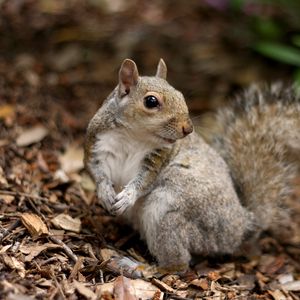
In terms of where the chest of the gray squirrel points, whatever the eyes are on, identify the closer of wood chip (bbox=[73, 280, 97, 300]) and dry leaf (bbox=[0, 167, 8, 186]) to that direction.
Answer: the wood chip

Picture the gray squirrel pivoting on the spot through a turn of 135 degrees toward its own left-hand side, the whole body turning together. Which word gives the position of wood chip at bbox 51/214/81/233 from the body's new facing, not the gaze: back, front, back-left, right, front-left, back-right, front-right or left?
back

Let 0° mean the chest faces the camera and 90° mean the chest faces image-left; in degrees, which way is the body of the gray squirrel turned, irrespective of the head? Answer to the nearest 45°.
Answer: approximately 45°

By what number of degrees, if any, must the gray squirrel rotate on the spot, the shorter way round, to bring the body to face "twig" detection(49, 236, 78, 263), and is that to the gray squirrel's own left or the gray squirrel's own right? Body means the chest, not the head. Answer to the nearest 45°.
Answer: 0° — it already faces it

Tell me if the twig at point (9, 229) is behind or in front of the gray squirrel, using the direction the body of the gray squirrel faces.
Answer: in front

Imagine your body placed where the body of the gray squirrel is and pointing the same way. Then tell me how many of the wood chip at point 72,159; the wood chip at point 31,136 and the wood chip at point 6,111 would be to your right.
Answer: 3

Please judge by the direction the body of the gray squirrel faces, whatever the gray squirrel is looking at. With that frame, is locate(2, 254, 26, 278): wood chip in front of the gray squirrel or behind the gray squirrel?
in front

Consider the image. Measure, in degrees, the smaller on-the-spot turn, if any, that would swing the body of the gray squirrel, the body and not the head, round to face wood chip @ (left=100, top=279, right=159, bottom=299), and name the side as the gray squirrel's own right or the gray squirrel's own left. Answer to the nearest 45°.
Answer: approximately 45° to the gray squirrel's own left

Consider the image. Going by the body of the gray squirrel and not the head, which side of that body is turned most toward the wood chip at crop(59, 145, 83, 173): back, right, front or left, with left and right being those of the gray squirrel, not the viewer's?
right
